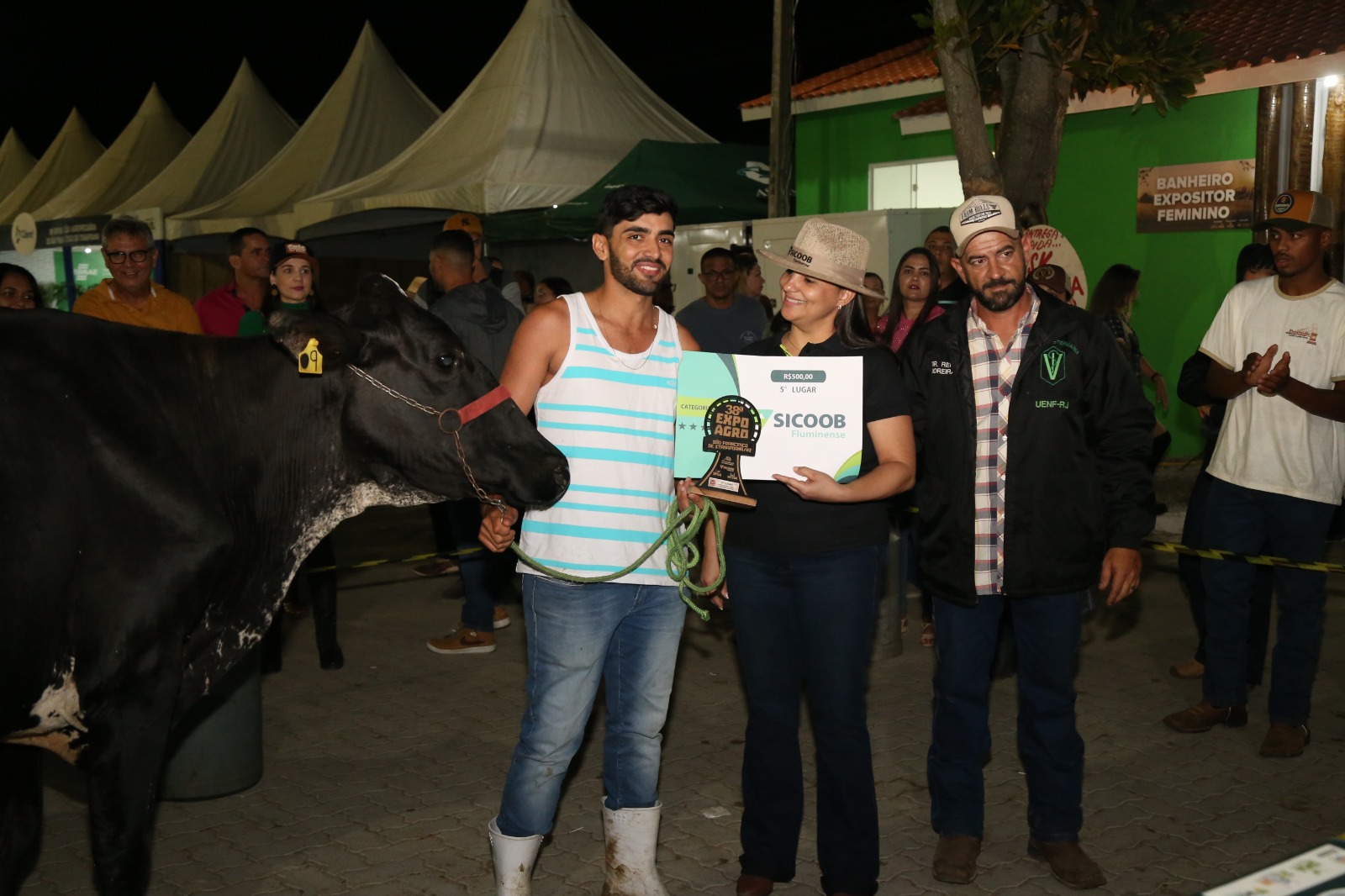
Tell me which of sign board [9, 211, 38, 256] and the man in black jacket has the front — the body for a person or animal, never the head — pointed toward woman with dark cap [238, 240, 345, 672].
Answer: the sign board

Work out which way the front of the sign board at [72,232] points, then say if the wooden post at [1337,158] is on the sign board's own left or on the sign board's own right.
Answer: on the sign board's own left

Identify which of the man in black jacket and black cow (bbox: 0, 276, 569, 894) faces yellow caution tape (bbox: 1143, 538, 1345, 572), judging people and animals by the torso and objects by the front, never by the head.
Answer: the black cow

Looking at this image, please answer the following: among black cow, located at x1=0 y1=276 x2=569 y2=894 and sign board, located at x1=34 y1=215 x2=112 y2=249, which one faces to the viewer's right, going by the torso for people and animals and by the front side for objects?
the black cow

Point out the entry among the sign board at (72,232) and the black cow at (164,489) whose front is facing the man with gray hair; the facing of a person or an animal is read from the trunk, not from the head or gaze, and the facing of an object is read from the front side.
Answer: the sign board

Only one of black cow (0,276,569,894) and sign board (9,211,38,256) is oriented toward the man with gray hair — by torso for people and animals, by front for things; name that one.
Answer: the sign board

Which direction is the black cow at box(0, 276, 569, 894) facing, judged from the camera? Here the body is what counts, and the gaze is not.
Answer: to the viewer's right

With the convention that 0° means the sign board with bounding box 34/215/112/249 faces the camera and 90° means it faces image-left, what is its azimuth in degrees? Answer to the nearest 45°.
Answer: approximately 0°

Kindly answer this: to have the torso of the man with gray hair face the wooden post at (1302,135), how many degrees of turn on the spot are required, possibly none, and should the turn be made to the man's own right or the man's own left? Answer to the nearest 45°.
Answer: approximately 90° to the man's own left

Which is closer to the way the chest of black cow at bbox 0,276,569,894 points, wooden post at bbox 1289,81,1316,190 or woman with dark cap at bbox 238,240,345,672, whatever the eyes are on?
the wooden post
